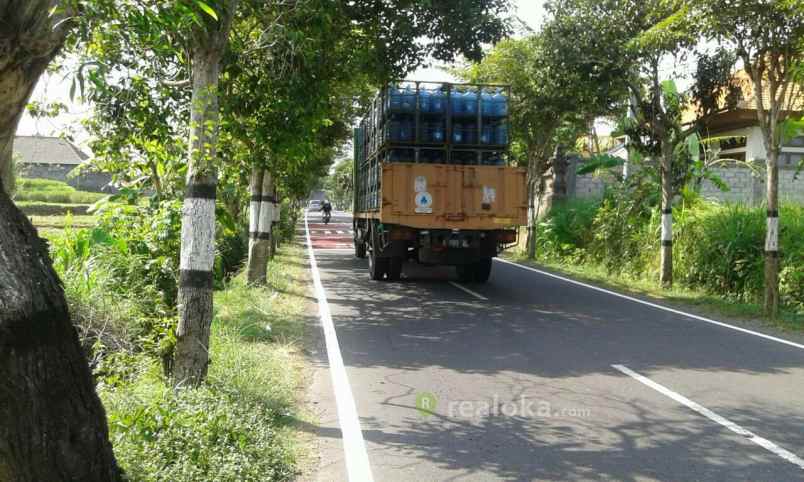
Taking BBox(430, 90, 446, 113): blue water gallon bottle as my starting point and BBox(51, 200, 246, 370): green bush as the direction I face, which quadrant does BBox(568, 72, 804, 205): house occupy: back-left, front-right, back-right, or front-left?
back-left

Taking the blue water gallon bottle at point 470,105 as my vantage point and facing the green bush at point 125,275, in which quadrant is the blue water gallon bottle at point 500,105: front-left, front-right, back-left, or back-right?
back-left

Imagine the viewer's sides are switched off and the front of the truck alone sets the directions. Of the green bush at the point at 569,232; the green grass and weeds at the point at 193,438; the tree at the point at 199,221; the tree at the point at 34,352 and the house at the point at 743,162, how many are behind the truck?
3

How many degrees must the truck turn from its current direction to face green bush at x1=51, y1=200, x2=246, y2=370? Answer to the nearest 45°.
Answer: approximately 135° to its left

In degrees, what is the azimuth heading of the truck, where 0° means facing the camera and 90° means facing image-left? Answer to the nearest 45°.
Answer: approximately 180°

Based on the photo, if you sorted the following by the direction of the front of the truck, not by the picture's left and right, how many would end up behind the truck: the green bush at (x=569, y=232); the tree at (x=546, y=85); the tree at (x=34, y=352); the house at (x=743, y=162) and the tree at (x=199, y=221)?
2

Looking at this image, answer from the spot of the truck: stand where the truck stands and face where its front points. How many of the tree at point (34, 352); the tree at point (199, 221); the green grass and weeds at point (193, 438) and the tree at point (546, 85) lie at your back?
3

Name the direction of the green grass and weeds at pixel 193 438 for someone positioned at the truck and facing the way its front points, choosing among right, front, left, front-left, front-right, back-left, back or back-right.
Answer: back

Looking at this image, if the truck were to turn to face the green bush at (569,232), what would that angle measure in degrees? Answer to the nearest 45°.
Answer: approximately 45° to its right

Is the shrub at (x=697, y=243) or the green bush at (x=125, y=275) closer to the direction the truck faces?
the shrub

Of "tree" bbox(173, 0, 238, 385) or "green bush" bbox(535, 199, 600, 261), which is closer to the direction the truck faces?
the green bush

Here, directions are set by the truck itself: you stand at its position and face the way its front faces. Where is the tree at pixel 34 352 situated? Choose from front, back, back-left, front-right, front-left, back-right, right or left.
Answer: back

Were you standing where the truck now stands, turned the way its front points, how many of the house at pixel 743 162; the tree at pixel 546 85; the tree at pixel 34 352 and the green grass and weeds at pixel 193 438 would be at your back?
2

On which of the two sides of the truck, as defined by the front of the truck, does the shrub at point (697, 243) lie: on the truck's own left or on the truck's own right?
on the truck's own right

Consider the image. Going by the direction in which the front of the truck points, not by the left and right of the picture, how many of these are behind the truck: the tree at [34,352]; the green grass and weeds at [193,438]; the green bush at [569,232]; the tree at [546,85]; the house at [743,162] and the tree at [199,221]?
3

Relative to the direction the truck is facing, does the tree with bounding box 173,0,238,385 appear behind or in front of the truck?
behind
